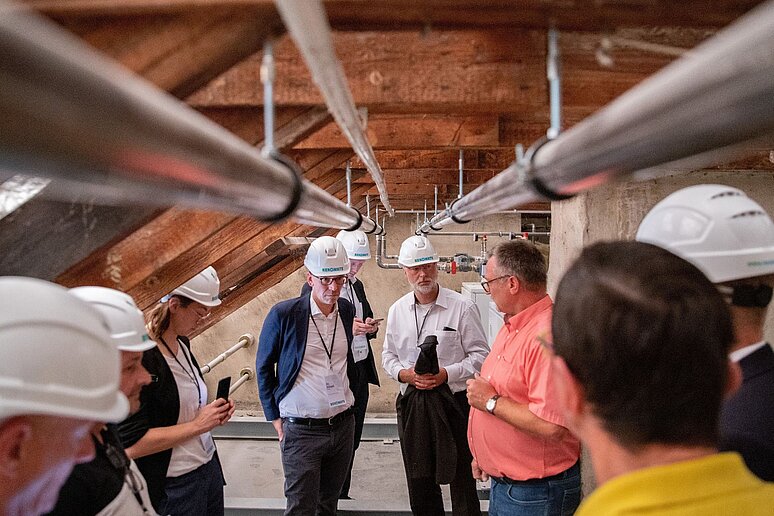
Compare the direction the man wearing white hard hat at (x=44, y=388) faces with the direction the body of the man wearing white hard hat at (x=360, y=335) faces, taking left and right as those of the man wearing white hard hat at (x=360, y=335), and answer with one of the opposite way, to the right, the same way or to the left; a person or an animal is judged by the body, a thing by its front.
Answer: to the left

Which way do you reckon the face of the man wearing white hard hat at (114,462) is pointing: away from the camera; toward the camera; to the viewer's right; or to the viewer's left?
to the viewer's right

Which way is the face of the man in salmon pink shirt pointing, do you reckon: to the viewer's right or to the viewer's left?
to the viewer's left

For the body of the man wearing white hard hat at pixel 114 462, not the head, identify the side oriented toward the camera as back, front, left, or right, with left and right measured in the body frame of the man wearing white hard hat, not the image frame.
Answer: right

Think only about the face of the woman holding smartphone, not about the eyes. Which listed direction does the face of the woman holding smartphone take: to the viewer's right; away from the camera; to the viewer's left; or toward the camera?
to the viewer's right

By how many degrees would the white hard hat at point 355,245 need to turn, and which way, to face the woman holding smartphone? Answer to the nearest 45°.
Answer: approximately 45° to its right

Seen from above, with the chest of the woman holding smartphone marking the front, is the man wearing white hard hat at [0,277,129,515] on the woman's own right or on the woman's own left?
on the woman's own right

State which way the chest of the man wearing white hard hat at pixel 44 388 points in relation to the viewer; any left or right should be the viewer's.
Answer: facing to the right of the viewer

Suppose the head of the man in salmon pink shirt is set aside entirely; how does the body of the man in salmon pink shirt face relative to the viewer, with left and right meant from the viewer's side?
facing to the left of the viewer

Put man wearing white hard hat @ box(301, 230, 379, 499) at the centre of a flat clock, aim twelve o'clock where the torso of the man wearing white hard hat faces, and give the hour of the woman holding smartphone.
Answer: The woman holding smartphone is roughly at 2 o'clock from the man wearing white hard hat.

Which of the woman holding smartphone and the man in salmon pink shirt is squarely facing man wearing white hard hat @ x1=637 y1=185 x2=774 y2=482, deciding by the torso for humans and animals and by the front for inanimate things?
the woman holding smartphone

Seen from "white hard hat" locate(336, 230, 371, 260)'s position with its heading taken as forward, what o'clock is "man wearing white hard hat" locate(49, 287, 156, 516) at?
The man wearing white hard hat is roughly at 2 o'clock from the white hard hat.

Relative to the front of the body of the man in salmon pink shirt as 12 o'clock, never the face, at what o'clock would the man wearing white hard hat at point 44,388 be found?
The man wearing white hard hat is roughly at 10 o'clock from the man in salmon pink shirt.

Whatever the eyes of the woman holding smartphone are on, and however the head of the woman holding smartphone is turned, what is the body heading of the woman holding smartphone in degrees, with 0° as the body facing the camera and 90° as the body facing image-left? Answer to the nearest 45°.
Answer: approximately 315°

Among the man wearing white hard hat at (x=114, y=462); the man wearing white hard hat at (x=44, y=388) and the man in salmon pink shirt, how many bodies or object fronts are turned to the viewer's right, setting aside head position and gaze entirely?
2
